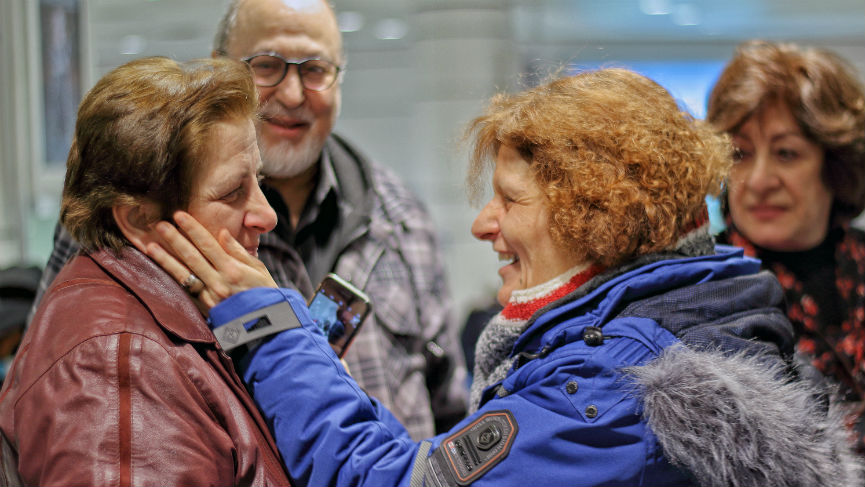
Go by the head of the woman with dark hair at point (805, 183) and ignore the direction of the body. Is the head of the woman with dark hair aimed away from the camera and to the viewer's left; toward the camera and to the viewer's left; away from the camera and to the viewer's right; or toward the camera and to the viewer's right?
toward the camera and to the viewer's left

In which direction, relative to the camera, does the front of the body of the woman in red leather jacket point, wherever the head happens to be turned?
to the viewer's right

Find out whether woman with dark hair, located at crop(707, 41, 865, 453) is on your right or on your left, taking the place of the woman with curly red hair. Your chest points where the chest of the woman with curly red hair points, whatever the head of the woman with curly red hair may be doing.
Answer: on your right

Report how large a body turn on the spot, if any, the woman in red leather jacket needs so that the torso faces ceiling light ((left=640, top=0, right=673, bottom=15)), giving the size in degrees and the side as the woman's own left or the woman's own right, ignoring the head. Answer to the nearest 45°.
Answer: approximately 45° to the woman's own left

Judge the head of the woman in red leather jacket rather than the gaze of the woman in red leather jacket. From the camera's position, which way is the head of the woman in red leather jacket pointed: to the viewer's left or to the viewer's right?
to the viewer's right

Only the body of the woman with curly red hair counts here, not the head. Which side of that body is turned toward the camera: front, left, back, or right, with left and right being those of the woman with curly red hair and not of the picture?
left

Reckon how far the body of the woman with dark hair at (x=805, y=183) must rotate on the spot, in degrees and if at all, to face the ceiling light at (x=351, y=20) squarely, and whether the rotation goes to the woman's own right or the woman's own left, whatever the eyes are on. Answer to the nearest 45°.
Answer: approximately 90° to the woman's own right

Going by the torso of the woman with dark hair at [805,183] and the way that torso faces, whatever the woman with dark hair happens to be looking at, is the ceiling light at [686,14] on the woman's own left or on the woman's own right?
on the woman's own right

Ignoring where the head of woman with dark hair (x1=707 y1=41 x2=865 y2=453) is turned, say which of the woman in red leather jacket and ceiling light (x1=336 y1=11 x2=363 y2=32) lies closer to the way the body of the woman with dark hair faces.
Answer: the woman in red leather jacket

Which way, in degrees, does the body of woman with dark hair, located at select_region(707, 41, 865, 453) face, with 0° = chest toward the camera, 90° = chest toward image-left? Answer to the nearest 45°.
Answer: approximately 45°

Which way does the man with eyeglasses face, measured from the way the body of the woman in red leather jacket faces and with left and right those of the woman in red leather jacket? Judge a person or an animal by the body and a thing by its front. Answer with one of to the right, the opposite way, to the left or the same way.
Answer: to the right

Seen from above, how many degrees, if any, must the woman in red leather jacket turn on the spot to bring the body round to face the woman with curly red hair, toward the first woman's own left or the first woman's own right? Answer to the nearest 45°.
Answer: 0° — they already face them

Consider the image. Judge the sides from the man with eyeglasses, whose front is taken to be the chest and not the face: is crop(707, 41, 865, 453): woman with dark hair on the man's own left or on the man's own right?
on the man's own left

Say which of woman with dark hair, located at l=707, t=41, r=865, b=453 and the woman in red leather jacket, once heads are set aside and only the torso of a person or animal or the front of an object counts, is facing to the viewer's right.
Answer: the woman in red leather jacket

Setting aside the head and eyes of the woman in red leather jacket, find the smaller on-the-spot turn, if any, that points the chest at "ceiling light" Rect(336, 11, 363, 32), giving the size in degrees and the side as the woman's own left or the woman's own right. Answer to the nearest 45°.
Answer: approximately 90° to the woman's own left

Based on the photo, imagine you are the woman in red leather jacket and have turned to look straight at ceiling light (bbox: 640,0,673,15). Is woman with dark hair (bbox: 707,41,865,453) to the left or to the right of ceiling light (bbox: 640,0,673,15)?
right
